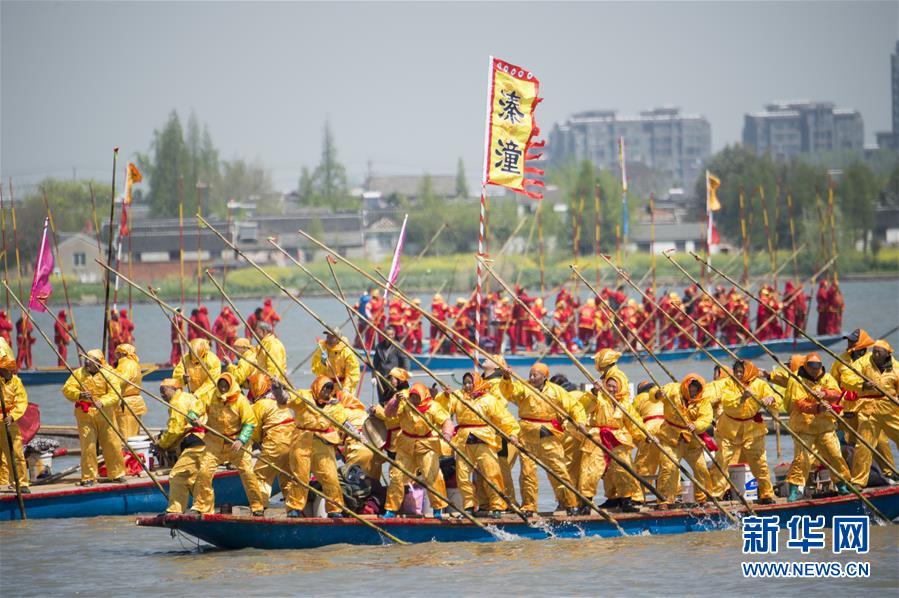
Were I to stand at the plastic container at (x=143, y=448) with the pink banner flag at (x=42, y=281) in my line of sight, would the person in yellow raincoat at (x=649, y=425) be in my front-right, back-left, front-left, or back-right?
back-right

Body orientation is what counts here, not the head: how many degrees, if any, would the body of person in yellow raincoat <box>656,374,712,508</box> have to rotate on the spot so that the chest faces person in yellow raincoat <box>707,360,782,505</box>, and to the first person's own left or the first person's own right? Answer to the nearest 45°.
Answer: approximately 90° to the first person's own left

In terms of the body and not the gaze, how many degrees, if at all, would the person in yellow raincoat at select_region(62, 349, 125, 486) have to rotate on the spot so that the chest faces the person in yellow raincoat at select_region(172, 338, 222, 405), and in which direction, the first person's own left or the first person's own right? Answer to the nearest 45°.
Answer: approximately 135° to the first person's own left

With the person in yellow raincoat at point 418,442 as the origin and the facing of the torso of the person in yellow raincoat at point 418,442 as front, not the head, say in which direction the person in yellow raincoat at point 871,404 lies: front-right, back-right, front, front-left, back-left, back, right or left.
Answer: left

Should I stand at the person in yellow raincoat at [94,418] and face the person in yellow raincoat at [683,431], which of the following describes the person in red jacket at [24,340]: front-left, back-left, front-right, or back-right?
back-left

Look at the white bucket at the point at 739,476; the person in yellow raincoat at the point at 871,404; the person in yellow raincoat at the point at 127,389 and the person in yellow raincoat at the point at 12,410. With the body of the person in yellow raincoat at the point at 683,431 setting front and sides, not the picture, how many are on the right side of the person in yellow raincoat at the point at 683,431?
2

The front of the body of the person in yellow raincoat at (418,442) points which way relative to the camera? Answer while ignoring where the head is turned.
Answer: toward the camera

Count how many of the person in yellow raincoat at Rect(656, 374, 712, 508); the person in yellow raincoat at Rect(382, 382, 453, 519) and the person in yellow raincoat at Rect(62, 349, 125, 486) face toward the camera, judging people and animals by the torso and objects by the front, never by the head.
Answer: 3

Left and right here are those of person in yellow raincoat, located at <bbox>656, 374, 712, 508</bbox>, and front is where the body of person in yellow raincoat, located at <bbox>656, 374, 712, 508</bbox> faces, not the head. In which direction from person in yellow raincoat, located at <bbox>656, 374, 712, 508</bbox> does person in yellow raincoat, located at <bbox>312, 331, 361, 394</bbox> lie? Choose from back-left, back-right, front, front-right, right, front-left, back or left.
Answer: back-right

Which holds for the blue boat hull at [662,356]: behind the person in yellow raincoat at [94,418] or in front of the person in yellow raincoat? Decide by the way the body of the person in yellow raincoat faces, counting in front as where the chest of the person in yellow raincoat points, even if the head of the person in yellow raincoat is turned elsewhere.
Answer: behind

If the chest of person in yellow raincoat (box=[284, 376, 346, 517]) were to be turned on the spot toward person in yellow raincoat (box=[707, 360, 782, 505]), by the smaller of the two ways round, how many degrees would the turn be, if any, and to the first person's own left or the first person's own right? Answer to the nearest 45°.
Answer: approximately 45° to the first person's own left

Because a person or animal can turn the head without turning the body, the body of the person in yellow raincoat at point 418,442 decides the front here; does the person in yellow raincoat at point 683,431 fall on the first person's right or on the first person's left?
on the first person's left

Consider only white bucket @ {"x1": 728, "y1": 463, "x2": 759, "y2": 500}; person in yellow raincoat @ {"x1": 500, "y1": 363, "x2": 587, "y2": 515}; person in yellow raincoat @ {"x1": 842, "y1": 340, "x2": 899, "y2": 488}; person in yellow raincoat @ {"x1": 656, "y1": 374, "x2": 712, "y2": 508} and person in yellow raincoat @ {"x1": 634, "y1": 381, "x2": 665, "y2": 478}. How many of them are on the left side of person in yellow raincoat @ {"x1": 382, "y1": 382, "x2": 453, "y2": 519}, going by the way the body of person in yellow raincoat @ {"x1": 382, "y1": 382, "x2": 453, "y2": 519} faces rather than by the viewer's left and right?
5
